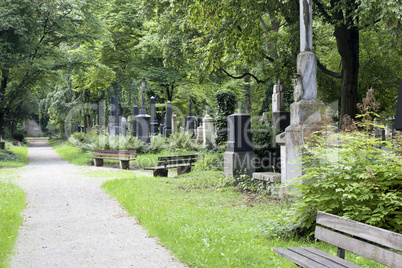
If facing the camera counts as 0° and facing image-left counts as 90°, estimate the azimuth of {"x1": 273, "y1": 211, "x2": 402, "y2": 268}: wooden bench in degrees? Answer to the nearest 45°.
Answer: approximately 45°

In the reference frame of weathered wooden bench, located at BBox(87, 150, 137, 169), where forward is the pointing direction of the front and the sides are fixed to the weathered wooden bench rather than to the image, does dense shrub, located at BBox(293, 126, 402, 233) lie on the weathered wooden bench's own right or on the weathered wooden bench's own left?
on the weathered wooden bench's own left

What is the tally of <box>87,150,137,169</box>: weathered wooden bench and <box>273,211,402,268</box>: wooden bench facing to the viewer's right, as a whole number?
0

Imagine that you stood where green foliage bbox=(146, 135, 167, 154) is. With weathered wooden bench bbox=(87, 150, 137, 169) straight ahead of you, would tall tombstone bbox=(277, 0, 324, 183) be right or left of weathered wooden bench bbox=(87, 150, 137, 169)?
left

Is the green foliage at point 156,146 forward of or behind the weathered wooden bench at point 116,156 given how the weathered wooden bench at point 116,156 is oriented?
behind

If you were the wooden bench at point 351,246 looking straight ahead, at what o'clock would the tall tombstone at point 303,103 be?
The tall tombstone is roughly at 4 o'clock from the wooden bench.

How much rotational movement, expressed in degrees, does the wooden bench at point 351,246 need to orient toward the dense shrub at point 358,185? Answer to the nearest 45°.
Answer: approximately 135° to its right

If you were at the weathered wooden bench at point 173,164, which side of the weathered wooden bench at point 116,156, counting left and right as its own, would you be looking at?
left

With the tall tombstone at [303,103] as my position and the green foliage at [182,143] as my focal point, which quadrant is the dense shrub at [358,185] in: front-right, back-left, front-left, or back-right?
back-left

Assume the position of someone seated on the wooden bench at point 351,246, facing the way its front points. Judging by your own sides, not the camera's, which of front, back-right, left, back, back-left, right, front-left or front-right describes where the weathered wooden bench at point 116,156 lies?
right

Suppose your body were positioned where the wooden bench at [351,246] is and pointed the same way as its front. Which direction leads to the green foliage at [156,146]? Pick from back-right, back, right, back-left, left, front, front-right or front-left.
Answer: right

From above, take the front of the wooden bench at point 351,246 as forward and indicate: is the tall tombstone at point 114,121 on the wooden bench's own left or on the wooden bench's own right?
on the wooden bench's own right
